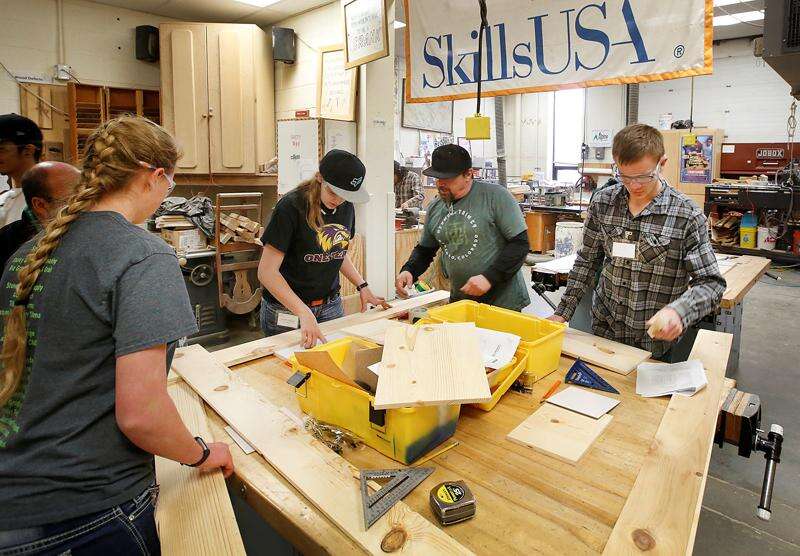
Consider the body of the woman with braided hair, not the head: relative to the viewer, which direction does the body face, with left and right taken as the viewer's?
facing away from the viewer and to the right of the viewer

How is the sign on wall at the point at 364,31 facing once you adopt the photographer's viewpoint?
facing the viewer and to the left of the viewer

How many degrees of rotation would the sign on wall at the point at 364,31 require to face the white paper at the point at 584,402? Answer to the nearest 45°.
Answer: approximately 45° to its left

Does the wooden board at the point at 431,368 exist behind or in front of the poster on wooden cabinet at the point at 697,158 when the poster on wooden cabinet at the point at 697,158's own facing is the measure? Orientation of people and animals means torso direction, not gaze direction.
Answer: in front

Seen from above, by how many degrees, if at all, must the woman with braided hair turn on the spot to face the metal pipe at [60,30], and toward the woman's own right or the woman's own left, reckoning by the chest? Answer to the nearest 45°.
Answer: approximately 45° to the woman's own left

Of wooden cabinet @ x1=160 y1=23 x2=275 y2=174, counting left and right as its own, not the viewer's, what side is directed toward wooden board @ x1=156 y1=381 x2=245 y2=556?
front

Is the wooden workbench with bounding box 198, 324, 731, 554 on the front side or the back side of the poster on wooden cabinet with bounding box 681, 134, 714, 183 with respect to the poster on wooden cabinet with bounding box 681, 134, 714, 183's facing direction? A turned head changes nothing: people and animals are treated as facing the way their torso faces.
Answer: on the front side

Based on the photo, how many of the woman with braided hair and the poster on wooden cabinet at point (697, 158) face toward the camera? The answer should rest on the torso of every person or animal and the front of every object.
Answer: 1

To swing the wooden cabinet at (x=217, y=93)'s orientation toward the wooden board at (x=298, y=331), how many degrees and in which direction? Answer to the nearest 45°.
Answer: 0° — it already faces it

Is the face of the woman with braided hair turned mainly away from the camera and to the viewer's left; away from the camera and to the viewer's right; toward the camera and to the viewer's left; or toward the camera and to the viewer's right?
away from the camera and to the viewer's right

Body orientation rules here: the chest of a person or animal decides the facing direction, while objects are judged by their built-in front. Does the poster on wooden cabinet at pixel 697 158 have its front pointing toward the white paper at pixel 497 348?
yes

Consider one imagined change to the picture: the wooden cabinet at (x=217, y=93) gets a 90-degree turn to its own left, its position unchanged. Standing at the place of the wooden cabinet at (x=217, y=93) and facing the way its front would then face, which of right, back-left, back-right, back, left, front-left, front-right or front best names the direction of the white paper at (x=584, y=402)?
right

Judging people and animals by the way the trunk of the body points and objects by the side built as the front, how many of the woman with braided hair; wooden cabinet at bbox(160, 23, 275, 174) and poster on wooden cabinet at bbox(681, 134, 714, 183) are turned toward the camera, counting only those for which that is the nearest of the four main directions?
2
